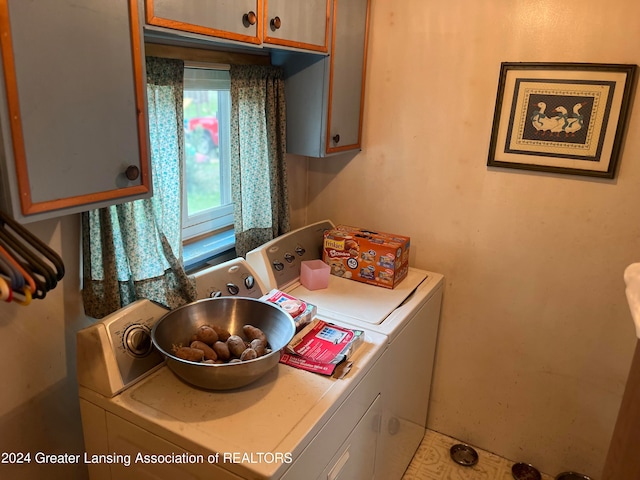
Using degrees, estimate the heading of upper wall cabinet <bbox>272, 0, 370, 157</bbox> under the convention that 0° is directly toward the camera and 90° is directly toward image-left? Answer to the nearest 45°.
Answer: approximately 315°

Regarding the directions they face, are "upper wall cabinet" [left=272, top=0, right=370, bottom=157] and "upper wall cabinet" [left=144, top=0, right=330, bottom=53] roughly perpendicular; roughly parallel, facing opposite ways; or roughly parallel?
roughly parallel

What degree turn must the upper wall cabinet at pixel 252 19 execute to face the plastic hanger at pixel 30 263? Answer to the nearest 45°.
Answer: approximately 90° to its right

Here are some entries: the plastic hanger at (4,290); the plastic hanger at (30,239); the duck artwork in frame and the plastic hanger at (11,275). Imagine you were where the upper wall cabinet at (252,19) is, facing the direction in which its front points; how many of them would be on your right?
3

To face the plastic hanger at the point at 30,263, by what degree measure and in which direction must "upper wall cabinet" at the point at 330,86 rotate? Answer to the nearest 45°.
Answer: approximately 90° to its right

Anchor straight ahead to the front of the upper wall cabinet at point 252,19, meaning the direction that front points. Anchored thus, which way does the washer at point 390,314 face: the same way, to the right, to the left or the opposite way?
the same way

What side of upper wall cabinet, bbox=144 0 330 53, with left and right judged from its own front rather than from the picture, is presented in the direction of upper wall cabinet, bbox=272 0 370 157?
left

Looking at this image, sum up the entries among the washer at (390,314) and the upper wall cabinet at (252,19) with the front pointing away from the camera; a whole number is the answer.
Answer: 0

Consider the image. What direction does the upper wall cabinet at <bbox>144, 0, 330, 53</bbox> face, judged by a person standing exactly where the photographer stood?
facing the viewer and to the right of the viewer

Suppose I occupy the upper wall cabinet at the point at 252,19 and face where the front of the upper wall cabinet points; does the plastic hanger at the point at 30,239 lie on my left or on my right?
on my right

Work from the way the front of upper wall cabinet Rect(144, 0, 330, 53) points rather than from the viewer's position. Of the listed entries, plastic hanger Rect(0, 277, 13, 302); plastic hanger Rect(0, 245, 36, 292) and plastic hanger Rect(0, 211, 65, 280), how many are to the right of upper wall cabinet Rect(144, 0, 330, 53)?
3

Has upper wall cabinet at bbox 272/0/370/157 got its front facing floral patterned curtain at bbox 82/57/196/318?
no
